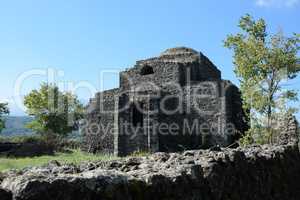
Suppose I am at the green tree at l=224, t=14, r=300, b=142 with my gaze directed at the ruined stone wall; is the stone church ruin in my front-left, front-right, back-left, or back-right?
back-right

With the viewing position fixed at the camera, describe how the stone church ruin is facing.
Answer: facing the viewer and to the left of the viewer

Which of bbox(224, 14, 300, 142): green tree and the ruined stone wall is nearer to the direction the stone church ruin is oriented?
the ruined stone wall

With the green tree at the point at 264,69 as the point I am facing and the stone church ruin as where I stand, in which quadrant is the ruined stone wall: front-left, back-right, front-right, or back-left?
front-right

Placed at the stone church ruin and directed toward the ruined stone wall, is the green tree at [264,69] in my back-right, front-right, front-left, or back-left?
front-left

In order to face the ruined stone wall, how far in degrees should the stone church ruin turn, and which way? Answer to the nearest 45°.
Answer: approximately 45° to its left
